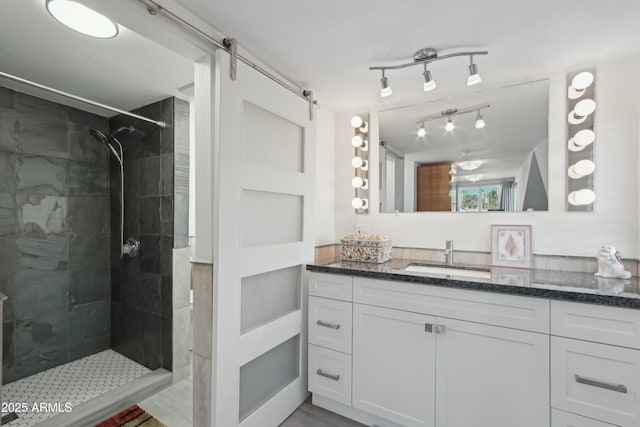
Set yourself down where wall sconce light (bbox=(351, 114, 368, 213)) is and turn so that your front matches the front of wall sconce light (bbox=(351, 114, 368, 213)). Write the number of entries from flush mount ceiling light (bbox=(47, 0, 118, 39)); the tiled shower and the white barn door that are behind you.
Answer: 0

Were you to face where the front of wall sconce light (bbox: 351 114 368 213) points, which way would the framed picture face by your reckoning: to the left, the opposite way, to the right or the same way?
the same way

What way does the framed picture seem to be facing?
toward the camera

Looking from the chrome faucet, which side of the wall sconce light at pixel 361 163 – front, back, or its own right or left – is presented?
left

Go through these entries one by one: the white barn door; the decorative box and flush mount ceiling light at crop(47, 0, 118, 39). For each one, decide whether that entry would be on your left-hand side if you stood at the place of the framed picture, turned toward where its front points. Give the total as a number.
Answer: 0

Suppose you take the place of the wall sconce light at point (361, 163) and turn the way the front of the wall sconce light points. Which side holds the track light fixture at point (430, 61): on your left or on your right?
on your left

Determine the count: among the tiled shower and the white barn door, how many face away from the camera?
0

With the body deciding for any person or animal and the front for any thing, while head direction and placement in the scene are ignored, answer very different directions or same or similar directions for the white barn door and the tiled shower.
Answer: same or similar directions

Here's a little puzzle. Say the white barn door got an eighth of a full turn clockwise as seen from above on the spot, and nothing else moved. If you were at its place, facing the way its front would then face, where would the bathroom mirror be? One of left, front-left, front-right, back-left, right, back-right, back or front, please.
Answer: left

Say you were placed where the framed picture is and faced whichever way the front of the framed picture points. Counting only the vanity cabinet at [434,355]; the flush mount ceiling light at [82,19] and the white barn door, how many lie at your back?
0

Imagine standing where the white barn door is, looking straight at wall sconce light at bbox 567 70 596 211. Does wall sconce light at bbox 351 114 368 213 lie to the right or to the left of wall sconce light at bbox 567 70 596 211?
left
